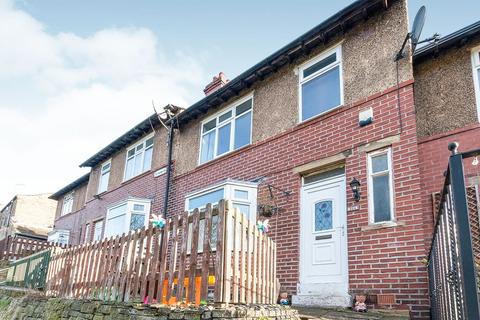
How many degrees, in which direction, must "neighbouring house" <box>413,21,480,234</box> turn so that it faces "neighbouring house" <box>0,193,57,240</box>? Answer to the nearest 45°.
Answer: approximately 90° to its right

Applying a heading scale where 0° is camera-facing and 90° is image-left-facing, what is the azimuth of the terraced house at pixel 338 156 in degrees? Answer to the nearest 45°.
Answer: approximately 45°

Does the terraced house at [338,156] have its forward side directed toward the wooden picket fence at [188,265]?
yes

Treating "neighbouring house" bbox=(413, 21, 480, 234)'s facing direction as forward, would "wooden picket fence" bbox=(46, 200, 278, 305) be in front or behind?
in front

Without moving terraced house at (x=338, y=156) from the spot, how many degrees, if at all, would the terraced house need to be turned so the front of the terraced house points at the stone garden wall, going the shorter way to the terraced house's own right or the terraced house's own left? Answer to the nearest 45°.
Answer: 0° — it already faces it

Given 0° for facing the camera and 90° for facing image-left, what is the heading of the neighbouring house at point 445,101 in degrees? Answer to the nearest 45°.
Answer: approximately 45°
